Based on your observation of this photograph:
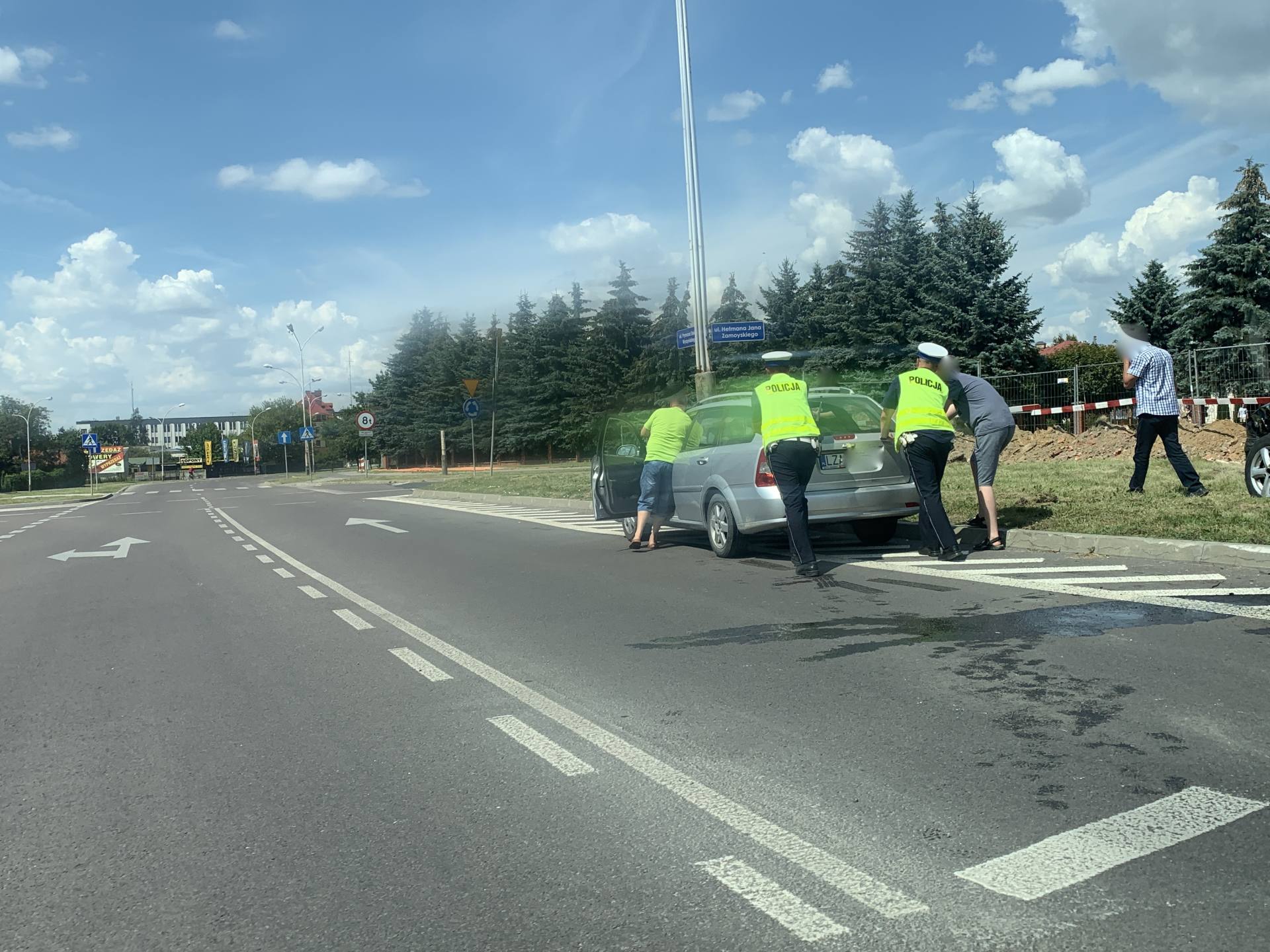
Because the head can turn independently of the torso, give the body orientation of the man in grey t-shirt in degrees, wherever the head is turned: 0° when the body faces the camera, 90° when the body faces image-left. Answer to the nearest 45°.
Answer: approximately 90°

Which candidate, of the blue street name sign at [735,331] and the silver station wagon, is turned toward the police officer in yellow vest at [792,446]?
the blue street name sign

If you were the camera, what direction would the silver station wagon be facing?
facing away from the viewer and to the left of the viewer

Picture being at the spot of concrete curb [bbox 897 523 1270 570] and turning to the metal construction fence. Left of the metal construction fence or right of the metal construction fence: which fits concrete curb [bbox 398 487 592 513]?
left

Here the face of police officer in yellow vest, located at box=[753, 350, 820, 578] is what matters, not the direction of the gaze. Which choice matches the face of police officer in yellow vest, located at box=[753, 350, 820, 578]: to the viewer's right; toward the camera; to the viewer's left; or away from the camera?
away from the camera

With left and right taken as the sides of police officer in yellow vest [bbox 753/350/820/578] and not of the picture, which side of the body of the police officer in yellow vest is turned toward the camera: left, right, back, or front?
back

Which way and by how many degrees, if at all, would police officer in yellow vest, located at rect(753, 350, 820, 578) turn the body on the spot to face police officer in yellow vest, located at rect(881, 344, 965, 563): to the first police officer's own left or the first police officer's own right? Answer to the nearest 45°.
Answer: approximately 90° to the first police officer's own right

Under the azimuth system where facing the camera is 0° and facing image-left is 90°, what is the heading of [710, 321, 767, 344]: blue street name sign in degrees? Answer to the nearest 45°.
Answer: approximately 0°

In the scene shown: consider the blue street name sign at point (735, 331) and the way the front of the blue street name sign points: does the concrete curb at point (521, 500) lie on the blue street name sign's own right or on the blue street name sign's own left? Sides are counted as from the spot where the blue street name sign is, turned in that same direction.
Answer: on the blue street name sign's own right

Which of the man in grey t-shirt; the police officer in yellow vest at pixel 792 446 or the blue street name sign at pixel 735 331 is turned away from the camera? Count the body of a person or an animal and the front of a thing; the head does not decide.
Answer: the police officer in yellow vest

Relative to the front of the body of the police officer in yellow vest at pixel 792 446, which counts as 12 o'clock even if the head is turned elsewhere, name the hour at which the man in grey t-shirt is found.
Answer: The man in grey t-shirt is roughly at 2 o'clock from the police officer in yellow vest.
